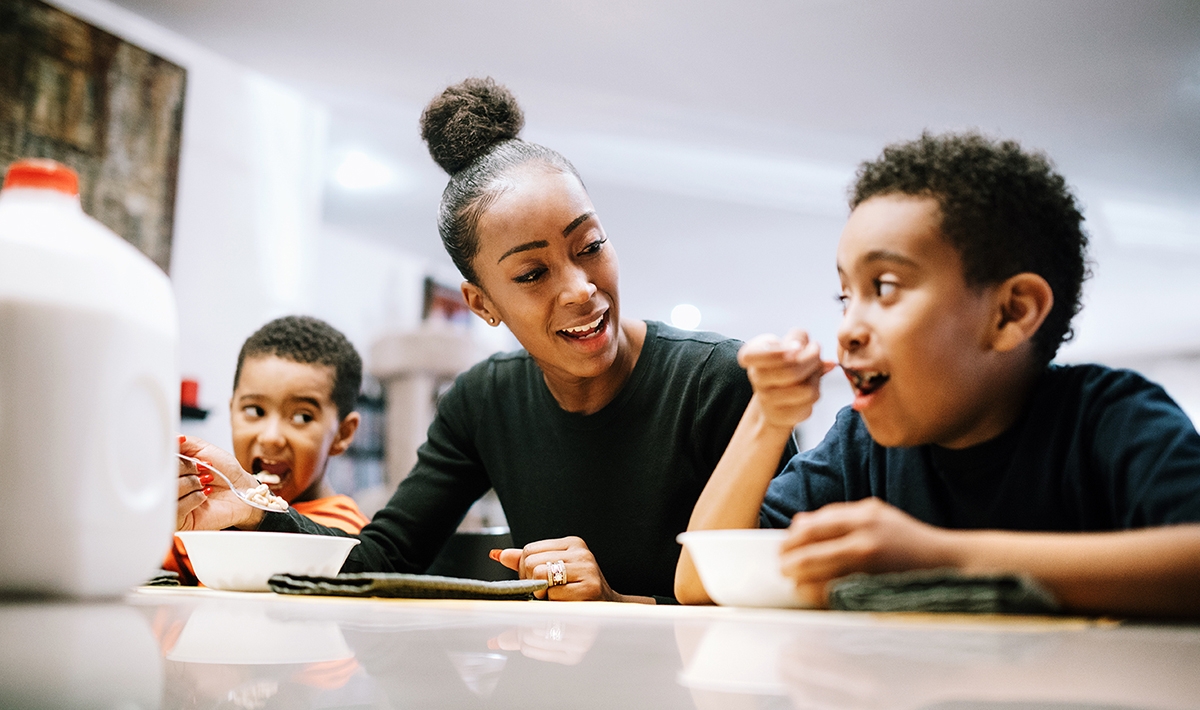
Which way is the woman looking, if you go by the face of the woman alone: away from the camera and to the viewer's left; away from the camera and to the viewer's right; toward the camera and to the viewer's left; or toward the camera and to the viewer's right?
toward the camera and to the viewer's right

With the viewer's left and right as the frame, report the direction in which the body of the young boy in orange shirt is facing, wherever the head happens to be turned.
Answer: facing the viewer and to the left of the viewer

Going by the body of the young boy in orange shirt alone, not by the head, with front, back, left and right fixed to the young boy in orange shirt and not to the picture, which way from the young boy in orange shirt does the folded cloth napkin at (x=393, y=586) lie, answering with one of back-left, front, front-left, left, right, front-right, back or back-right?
front-left

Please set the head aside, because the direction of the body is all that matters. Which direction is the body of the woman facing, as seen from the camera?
toward the camera

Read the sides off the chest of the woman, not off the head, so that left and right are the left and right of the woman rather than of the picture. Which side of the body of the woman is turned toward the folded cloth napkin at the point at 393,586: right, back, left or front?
front

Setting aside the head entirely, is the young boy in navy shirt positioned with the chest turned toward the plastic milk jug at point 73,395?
yes

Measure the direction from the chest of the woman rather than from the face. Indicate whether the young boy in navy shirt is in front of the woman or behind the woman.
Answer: in front

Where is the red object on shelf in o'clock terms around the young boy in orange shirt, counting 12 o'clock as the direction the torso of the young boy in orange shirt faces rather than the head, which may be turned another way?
The red object on shelf is roughly at 4 o'clock from the young boy in orange shirt.

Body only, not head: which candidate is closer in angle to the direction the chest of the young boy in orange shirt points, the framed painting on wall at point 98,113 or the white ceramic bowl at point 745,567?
the white ceramic bowl

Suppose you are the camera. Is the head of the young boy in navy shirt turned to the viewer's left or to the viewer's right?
to the viewer's left
